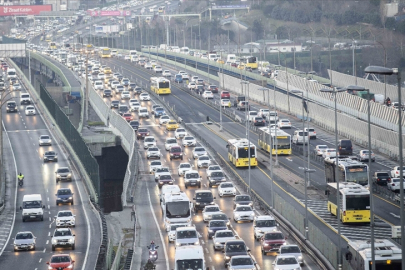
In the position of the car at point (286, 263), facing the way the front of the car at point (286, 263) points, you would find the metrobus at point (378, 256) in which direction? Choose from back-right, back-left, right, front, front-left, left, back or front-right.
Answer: front-left

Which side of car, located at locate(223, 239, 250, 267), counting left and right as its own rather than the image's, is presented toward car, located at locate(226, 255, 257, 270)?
front

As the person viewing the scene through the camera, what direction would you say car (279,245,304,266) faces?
facing the viewer

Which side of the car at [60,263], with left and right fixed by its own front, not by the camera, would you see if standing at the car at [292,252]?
left

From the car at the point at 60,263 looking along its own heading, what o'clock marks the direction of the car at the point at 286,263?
the car at the point at 286,263 is roughly at 10 o'clock from the car at the point at 60,263.

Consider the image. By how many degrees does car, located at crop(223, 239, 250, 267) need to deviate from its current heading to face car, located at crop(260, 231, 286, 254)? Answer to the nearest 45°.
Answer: approximately 135° to its left

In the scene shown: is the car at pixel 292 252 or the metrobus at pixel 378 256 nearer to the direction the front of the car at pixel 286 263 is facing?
the metrobus

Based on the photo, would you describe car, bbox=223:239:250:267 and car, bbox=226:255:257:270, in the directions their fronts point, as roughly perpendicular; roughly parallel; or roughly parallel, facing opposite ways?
roughly parallel

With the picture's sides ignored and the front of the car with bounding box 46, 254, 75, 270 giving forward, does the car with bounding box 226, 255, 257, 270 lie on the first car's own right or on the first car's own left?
on the first car's own left

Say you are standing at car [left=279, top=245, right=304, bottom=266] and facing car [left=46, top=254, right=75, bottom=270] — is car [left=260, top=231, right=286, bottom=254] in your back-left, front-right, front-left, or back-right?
front-right

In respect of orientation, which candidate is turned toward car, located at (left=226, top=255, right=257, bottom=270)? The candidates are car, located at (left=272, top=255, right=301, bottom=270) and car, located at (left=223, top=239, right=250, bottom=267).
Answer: car, located at (left=223, top=239, right=250, bottom=267)

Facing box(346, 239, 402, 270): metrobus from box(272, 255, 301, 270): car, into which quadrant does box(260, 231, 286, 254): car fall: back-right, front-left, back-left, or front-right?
back-left

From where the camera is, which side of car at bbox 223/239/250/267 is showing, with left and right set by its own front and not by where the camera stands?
front

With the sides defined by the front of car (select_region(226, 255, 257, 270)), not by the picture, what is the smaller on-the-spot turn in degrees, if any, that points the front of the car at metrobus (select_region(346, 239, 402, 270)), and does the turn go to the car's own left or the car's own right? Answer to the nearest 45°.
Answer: approximately 45° to the car's own left

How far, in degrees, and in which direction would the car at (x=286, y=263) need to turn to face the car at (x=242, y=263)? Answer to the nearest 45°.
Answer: approximately 90° to its right

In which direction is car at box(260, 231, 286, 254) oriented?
toward the camera

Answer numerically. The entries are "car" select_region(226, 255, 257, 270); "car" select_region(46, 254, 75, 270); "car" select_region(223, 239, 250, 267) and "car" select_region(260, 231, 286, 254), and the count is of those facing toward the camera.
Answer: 4
